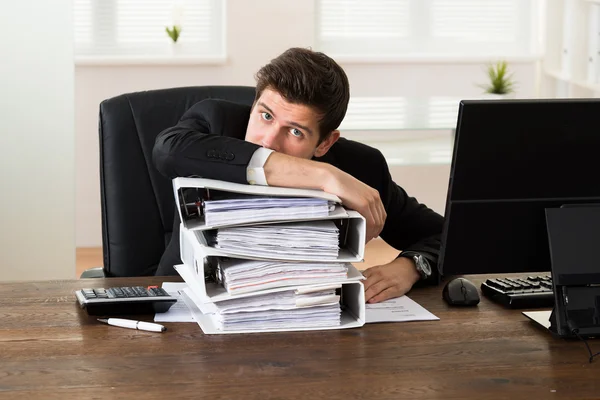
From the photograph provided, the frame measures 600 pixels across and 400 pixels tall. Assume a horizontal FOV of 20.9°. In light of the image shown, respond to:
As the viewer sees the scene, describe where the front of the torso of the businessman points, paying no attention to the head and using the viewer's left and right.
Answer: facing the viewer

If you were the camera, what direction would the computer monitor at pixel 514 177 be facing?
facing away from the viewer

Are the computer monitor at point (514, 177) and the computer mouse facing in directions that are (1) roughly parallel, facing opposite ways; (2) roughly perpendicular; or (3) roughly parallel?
roughly parallel, facing opposite ways

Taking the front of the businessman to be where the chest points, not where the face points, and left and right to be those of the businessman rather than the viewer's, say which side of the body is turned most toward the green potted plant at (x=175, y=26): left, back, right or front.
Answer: back

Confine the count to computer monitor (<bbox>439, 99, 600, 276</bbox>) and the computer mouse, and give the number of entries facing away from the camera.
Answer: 1

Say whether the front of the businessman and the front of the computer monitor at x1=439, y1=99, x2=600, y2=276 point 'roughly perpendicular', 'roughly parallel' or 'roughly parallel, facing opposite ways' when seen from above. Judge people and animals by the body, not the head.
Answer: roughly parallel, facing opposite ways

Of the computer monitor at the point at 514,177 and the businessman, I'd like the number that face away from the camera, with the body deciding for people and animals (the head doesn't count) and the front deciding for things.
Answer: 1

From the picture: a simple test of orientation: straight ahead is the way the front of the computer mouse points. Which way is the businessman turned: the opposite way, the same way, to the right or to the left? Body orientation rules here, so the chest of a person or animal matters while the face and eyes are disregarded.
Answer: the same way

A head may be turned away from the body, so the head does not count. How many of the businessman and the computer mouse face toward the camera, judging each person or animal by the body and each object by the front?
2

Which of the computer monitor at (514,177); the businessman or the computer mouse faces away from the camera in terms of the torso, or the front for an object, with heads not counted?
the computer monitor

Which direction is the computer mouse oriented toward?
toward the camera
